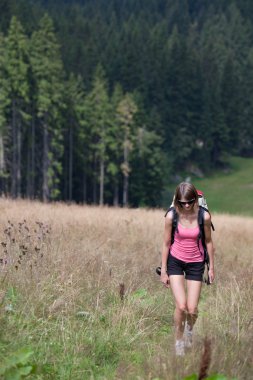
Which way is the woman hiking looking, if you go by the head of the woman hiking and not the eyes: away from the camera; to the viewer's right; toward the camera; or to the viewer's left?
toward the camera

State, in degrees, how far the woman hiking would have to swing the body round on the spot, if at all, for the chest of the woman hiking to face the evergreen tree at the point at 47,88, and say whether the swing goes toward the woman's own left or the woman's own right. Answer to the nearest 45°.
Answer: approximately 180°

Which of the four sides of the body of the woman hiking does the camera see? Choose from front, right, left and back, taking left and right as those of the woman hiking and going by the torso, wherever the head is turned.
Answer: front

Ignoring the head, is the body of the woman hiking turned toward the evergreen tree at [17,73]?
no
